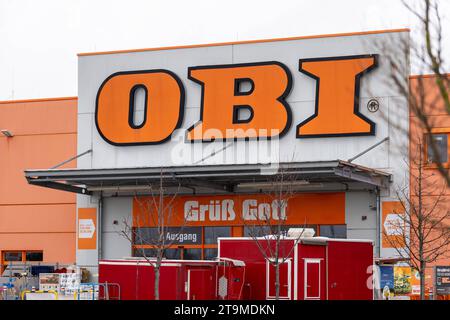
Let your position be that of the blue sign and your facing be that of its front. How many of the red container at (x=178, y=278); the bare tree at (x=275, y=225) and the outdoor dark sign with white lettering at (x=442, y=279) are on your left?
1

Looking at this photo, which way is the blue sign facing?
toward the camera

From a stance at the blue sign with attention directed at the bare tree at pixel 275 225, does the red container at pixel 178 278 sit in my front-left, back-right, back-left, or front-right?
front-right

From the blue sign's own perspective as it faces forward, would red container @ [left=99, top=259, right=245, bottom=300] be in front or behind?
in front

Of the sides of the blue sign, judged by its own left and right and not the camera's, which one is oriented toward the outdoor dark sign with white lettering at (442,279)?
left

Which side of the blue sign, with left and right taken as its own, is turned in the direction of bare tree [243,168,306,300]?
right

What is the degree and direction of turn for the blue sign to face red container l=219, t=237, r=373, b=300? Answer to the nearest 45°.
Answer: approximately 45° to its right
